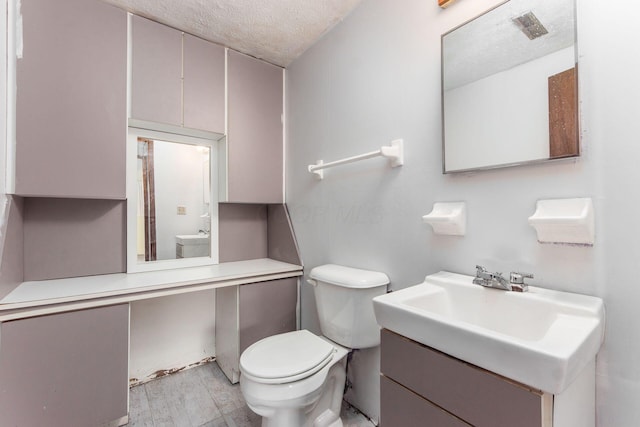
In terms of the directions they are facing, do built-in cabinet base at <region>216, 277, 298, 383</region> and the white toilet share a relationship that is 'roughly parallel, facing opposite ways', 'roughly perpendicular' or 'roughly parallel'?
roughly perpendicular

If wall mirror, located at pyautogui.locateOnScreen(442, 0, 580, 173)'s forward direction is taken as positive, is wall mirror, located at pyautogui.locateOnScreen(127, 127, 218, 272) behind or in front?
in front

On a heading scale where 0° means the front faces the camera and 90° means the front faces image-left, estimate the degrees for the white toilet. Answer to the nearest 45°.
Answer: approximately 45°

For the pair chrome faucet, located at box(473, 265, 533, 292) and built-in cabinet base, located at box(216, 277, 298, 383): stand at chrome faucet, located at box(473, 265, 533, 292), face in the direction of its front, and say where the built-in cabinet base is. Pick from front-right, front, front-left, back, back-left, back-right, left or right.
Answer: front-right

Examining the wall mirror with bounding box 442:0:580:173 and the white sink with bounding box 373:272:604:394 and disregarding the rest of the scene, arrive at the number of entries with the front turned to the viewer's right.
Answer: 0

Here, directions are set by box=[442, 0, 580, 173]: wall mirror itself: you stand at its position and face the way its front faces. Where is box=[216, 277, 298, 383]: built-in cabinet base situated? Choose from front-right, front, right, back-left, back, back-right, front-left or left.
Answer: front-right
